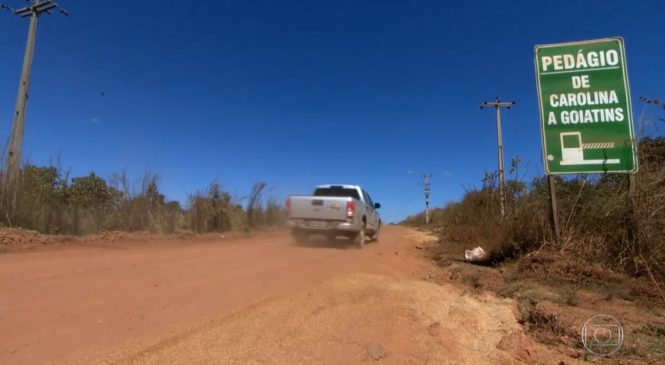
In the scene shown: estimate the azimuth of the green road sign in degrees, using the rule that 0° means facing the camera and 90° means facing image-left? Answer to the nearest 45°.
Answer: approximately 0°

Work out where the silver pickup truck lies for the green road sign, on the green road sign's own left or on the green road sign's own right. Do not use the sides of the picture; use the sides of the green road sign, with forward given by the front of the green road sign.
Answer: on the green road sign's own right

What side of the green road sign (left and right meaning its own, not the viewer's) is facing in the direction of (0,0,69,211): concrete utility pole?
right
